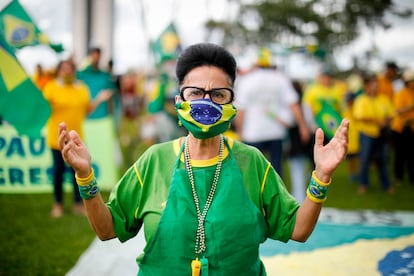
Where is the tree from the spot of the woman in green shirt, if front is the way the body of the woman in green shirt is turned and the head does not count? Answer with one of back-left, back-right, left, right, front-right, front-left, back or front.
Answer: back

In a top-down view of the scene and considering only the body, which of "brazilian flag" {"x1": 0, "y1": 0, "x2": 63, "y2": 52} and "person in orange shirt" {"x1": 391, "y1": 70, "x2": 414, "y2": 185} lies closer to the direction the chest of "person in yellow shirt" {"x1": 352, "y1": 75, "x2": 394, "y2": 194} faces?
the brazilian flag

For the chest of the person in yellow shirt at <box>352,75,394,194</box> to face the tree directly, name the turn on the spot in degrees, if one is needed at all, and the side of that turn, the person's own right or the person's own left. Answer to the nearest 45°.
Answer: approximately 180°

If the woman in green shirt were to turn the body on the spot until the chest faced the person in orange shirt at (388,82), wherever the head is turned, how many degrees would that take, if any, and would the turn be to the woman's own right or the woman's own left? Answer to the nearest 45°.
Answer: approximately 135° to the woman's own left

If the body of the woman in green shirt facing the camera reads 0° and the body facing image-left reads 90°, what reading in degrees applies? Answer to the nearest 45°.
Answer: approximately 0°

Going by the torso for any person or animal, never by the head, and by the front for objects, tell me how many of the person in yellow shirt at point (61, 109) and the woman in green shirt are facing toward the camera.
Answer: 2

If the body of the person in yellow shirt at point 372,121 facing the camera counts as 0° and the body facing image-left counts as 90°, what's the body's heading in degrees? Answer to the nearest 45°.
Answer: approximately 0°
